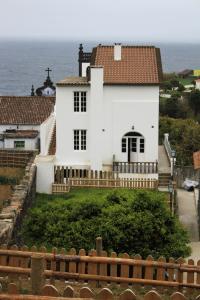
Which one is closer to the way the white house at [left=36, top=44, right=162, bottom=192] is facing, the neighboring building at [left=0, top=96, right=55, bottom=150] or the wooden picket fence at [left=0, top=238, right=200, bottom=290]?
the wooden picket fence

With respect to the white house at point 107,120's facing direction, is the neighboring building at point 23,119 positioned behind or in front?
behind

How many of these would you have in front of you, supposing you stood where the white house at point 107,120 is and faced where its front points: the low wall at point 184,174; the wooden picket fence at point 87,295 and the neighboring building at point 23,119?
1

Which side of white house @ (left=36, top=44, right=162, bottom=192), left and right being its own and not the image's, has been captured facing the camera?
front

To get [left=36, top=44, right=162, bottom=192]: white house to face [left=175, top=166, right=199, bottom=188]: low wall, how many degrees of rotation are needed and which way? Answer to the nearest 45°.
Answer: approximately 135° to its left

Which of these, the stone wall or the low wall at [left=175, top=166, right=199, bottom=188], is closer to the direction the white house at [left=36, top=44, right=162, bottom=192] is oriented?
the stone wall

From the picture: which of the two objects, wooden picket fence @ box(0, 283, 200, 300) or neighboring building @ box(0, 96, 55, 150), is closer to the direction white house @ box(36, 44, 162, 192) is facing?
the wooden picket fence

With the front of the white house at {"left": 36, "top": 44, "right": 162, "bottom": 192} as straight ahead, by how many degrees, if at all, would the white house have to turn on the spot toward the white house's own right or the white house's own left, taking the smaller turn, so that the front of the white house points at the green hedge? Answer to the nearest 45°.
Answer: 0° — it already faces it

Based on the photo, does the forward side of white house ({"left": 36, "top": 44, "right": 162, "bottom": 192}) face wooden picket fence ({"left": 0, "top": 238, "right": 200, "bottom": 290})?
yes

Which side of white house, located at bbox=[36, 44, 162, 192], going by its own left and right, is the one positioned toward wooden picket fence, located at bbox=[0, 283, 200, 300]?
front

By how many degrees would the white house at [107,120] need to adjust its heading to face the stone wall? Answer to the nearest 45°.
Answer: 0° — it already faces it
